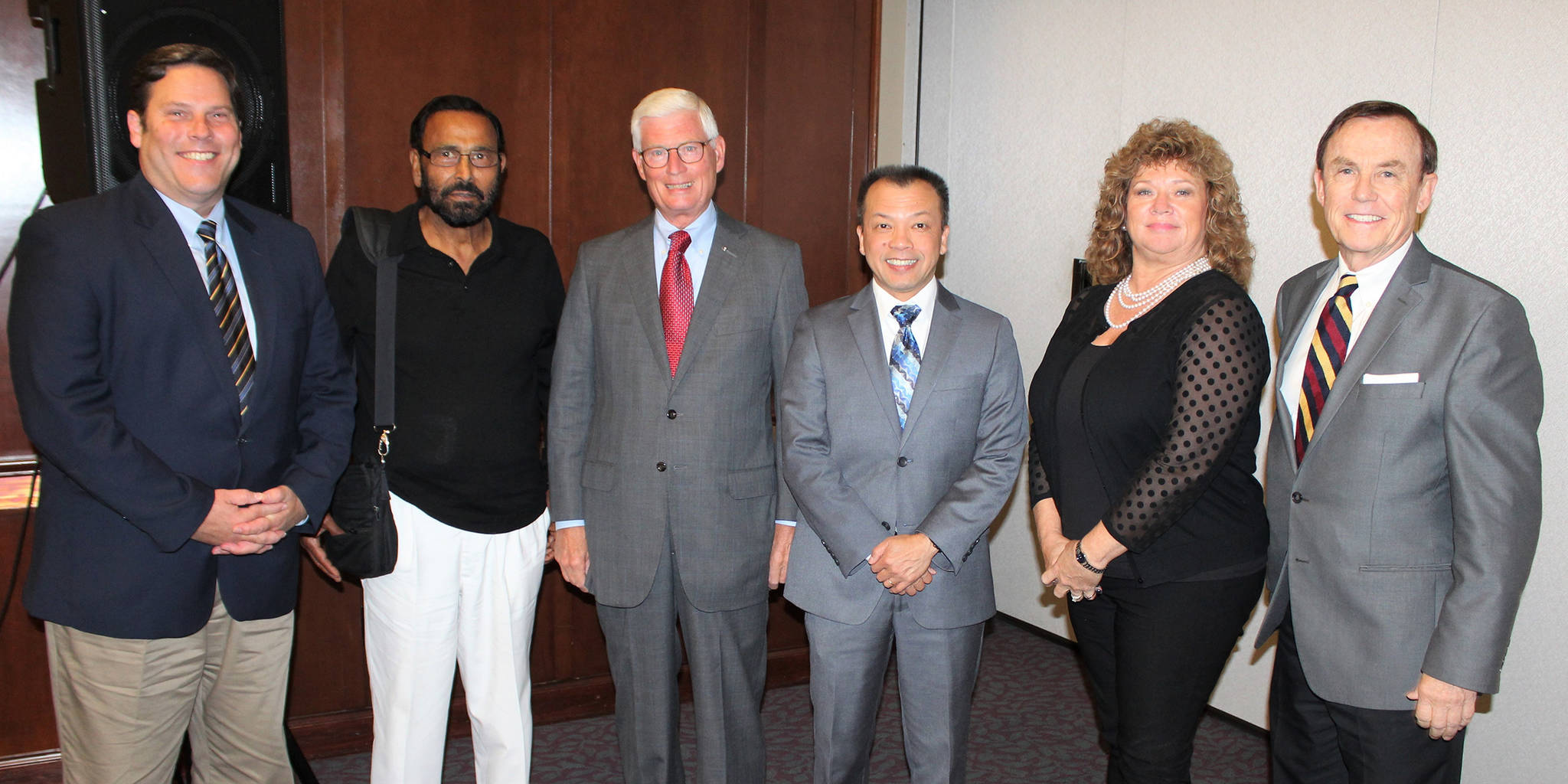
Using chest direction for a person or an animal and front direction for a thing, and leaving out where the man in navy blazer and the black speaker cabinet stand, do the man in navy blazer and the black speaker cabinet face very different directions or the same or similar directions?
same or similar directions

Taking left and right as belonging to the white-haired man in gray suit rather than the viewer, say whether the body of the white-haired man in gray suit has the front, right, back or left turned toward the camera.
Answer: front

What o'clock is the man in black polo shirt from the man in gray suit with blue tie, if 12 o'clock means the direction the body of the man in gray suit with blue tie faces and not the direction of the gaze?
The man in black polo shirt is roughly at 3 o'clock from the man in gray suit with blue tie.

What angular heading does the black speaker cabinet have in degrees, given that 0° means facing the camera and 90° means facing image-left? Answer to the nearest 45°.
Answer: approximately 315°

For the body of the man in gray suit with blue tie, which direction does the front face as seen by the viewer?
toward the camera

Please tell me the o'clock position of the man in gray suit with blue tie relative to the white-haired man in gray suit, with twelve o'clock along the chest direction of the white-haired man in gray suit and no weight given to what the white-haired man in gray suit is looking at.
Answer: The man in gray suit with blue tie is roughly at 10 o'clock from the white-haired man in gray suit.

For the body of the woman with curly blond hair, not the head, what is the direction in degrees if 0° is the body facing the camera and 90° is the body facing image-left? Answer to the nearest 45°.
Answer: approximately 45°

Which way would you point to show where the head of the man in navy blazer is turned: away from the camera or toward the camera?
toward the camera

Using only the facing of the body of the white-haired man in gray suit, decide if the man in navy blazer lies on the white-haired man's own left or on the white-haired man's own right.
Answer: on the white-haired man's own right

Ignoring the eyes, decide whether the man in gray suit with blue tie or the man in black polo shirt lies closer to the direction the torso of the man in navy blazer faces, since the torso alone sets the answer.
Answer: the man in gray suit with blue tie

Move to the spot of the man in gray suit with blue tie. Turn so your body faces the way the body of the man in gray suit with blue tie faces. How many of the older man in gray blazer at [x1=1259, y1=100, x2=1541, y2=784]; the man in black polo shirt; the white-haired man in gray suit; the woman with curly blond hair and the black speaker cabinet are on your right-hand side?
3

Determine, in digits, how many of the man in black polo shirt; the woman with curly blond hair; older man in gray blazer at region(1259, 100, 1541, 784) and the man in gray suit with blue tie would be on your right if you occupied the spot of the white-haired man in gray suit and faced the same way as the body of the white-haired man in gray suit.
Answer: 1

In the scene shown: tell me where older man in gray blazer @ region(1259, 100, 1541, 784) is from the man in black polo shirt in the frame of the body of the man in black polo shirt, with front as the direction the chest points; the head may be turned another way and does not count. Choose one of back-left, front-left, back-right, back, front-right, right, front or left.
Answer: front-left

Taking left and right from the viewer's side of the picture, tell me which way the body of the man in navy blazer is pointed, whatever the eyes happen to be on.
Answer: facing the viewer and to the right of the viewer

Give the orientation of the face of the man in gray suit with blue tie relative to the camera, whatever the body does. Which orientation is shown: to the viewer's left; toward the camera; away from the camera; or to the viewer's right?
toward the camera
